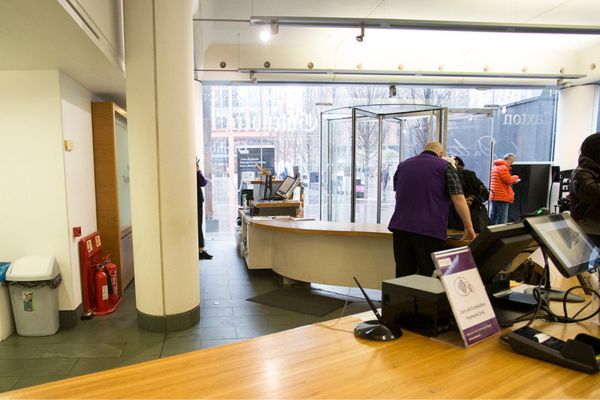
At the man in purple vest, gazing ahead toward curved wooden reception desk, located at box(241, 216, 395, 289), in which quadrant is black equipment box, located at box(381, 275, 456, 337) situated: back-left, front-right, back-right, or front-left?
back-left

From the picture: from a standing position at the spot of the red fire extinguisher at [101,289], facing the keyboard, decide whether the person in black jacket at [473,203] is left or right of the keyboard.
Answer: left
